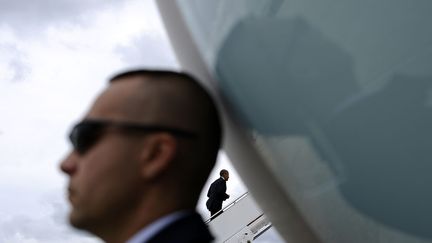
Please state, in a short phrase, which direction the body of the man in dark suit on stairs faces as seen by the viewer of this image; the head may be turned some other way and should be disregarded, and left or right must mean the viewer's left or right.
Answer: facing to the right of the viewer

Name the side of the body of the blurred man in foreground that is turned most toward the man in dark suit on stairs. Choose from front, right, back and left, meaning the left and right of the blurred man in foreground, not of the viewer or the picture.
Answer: right

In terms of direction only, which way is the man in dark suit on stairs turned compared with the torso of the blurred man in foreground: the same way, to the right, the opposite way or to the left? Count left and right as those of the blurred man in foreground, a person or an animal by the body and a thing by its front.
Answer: the opposite way

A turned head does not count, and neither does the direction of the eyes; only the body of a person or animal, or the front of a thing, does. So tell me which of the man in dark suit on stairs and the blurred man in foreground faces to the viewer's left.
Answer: the blurred man in foreground

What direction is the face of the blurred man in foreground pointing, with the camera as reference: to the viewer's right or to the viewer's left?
to the viewer's left

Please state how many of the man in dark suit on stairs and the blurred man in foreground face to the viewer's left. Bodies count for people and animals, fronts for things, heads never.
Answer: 1

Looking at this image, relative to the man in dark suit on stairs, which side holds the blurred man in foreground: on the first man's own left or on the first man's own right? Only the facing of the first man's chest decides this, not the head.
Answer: on the first man's own right

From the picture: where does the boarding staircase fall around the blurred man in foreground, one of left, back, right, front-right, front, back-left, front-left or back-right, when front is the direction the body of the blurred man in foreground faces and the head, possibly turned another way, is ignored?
right

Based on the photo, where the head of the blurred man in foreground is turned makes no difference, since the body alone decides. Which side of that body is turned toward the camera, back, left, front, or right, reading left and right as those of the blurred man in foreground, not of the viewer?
left
